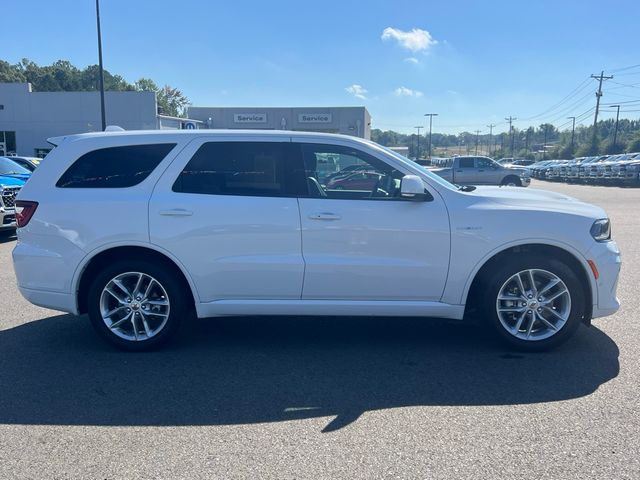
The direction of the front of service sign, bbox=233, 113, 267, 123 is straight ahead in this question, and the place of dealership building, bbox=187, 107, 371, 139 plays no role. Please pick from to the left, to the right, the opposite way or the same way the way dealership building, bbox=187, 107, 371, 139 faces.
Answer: the same way

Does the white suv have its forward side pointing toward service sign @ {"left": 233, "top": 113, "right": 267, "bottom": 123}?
no

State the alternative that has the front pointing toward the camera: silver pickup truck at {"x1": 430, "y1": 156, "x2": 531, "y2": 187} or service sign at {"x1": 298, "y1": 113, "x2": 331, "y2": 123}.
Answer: the service sign

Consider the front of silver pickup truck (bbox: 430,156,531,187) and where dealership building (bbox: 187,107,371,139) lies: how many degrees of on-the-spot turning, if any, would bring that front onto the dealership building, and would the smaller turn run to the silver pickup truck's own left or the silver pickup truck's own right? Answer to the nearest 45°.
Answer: approximately 135° to the silver pickup truck's own left

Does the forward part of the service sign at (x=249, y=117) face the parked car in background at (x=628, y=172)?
no

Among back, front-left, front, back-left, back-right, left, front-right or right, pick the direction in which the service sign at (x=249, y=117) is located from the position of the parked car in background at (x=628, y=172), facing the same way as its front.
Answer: front-right

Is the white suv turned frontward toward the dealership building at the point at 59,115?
no

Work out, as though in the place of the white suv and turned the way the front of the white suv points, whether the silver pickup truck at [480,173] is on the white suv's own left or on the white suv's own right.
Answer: on the white suv's own left

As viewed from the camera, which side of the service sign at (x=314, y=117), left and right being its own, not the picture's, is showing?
front

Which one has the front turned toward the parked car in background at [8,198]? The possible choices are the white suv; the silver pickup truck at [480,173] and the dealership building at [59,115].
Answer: the dealership building

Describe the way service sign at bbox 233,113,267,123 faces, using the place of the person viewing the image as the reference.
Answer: facing the viewer

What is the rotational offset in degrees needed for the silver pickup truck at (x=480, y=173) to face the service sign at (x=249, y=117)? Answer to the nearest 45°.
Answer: approximately 135° to its left

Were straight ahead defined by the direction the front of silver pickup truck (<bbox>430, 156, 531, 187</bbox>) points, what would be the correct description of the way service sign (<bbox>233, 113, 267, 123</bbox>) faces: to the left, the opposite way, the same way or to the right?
to the right

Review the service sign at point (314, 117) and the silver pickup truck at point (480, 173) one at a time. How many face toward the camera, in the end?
1

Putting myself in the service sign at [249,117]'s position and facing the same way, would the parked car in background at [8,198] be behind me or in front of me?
in front

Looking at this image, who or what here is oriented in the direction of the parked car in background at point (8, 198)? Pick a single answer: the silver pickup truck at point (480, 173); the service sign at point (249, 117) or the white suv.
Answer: the service sign

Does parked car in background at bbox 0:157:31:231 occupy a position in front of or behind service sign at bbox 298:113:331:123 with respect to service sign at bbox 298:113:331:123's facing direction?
in front

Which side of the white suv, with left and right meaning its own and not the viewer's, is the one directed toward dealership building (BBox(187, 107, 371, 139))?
left

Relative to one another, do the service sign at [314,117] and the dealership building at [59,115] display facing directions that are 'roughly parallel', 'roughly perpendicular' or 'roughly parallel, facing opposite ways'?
roughly parallel

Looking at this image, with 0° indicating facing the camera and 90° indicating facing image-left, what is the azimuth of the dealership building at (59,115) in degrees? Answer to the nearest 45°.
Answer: approximately 0°
